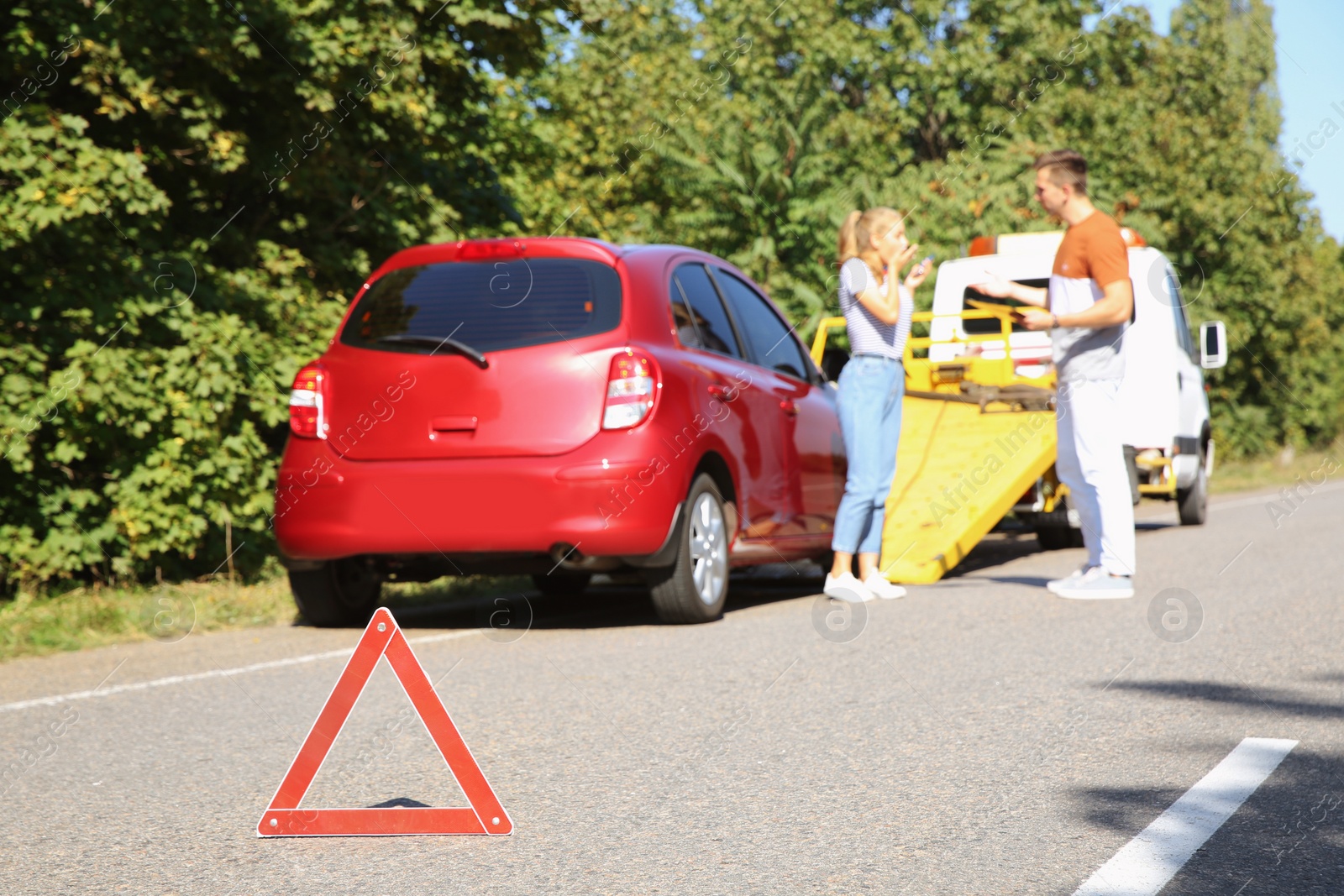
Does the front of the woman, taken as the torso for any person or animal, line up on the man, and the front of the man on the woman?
yes

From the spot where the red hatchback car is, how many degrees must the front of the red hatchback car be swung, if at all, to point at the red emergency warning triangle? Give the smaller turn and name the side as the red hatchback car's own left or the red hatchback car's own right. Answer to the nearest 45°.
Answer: approximately 135° to the red hatchback car's own right

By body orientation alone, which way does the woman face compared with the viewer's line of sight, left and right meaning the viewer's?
facing to the right of the viewer

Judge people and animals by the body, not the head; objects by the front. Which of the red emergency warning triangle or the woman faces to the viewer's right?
the woman

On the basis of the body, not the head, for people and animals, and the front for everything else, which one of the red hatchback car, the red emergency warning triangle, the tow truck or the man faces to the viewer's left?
the man

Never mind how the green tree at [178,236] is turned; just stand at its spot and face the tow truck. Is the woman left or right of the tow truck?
right

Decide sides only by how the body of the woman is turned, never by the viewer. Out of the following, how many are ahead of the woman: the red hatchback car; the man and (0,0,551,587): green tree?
1

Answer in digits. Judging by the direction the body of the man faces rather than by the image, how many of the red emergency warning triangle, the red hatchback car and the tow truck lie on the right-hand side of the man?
1

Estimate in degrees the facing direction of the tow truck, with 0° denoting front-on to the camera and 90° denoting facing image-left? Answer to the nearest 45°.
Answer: approximately 225°

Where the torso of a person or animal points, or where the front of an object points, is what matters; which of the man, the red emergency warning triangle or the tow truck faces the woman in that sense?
the man

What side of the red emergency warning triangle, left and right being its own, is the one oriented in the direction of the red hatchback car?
back

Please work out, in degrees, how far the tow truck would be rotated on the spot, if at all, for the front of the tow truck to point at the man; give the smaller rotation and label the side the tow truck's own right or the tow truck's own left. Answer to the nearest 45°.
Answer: approximately 135° to the tow truck's own right

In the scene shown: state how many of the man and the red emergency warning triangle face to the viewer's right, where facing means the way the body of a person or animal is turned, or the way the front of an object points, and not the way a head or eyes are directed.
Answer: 0

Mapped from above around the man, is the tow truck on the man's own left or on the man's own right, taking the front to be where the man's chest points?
on the man's own right

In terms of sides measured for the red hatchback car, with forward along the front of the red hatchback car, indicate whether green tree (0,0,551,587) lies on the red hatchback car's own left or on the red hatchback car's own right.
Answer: on the red hatchback car's own left

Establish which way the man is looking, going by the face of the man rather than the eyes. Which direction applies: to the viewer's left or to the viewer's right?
to the viewer's left
